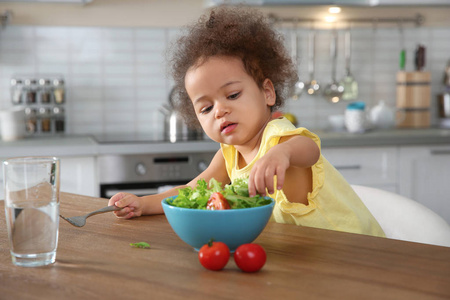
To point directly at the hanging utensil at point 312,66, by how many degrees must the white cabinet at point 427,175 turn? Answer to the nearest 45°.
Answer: approximately 135° to its right

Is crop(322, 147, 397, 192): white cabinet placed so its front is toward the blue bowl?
yes

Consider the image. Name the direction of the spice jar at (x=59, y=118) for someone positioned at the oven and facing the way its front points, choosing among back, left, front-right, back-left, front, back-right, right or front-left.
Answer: back-right

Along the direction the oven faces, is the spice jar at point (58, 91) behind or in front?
behind

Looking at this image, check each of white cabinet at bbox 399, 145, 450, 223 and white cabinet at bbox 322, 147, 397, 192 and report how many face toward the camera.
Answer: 2

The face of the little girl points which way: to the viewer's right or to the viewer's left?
to the viewer's left

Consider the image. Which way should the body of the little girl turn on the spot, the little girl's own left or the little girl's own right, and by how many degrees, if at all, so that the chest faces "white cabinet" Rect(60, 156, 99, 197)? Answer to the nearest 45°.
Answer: approximately 90° to the little girl's own right
